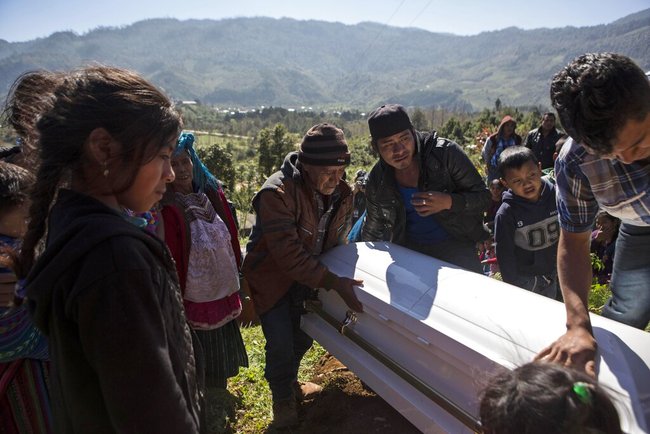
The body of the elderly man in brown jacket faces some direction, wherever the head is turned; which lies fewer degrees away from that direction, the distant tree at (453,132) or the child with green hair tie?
the child with green hair tie

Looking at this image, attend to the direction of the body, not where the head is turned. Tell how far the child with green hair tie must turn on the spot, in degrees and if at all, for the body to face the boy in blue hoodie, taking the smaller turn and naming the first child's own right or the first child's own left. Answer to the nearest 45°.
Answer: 0° — they already face them

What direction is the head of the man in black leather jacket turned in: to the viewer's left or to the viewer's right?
to the viewer's left

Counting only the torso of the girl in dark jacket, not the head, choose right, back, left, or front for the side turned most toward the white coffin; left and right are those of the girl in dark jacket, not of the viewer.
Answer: front

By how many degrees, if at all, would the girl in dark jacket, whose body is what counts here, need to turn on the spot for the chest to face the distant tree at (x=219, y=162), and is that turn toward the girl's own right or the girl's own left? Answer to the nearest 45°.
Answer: approximately 90° to the girl's own left

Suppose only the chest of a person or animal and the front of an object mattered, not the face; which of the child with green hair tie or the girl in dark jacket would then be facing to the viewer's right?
the girl in dark jacket

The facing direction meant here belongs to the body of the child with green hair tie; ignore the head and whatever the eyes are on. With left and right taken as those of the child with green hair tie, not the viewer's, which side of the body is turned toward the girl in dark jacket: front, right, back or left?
left

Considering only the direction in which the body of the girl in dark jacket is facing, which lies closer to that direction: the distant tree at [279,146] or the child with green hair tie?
the child with green hair tie

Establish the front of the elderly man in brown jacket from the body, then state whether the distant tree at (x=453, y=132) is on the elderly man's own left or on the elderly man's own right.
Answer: on the elderly man's own left

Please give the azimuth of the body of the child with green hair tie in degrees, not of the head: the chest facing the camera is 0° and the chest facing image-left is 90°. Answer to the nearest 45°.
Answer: approximately 180°

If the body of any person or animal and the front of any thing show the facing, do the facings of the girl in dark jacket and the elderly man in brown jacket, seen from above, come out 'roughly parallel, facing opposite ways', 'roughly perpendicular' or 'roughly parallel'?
roughly parallel

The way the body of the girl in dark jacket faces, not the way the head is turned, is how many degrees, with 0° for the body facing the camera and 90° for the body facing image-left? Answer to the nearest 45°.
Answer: approximately 270°

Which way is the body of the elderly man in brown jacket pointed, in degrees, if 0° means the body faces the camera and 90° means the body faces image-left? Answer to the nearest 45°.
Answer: approximately 315°

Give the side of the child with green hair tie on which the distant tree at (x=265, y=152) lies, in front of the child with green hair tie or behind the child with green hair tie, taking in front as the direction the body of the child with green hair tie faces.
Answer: in front

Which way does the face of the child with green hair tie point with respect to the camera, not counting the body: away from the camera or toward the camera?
away from the camera
